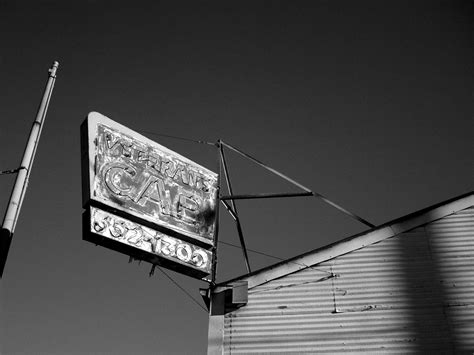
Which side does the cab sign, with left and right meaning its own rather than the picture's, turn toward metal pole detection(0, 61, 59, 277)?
right
